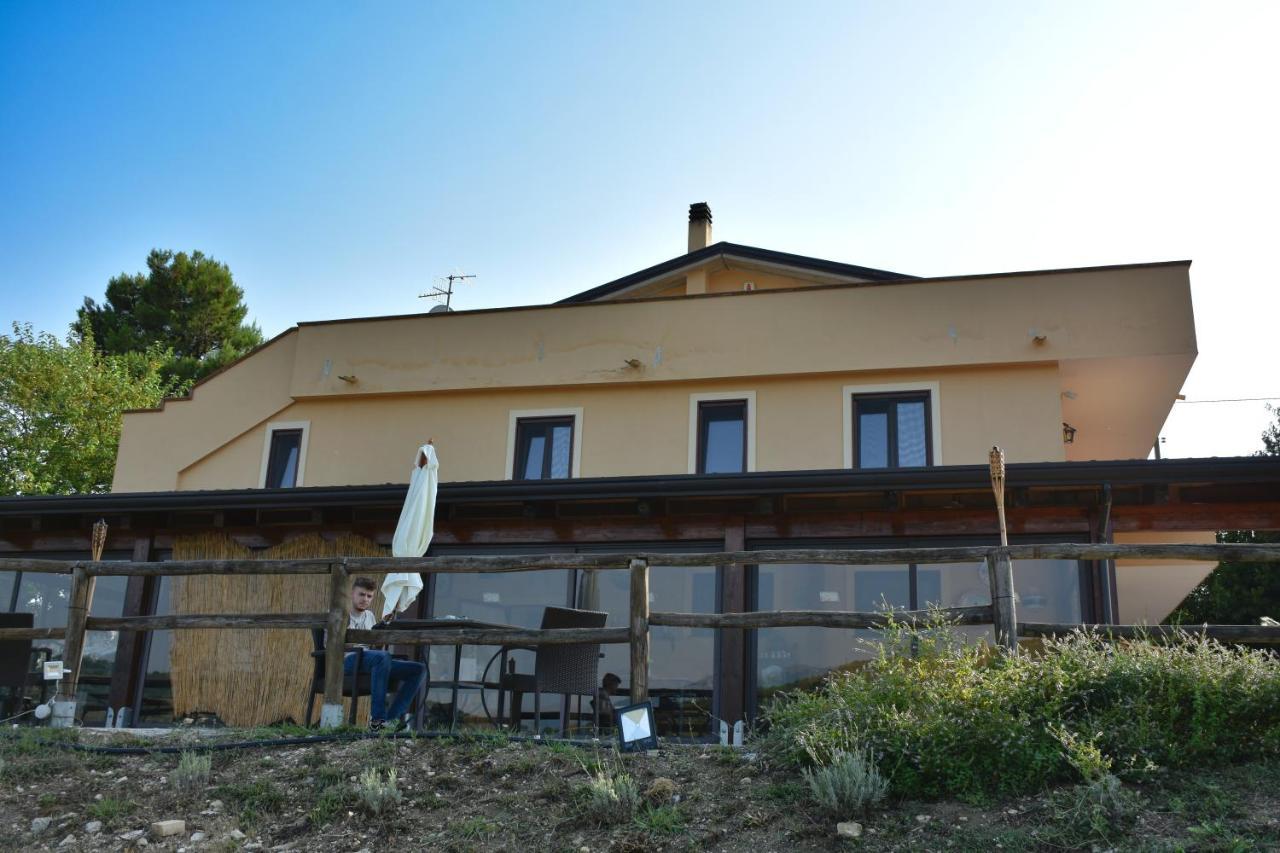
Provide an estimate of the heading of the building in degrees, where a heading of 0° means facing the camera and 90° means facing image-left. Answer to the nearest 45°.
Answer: approximately 0°

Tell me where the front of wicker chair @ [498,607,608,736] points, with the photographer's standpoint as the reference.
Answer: facing away from the viewer and to the left of the viewer

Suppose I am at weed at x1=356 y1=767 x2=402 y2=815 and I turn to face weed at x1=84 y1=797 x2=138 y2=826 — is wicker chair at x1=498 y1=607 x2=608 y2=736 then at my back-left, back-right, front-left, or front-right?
back-right

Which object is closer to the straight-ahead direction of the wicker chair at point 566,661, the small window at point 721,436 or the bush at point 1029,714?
the small window

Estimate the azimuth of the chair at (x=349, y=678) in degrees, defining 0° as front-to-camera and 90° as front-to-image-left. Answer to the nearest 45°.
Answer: approximately 270°

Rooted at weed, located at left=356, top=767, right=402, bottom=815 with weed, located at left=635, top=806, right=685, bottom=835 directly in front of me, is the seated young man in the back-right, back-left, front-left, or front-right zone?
back-left

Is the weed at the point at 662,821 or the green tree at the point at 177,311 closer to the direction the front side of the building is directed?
the weed
